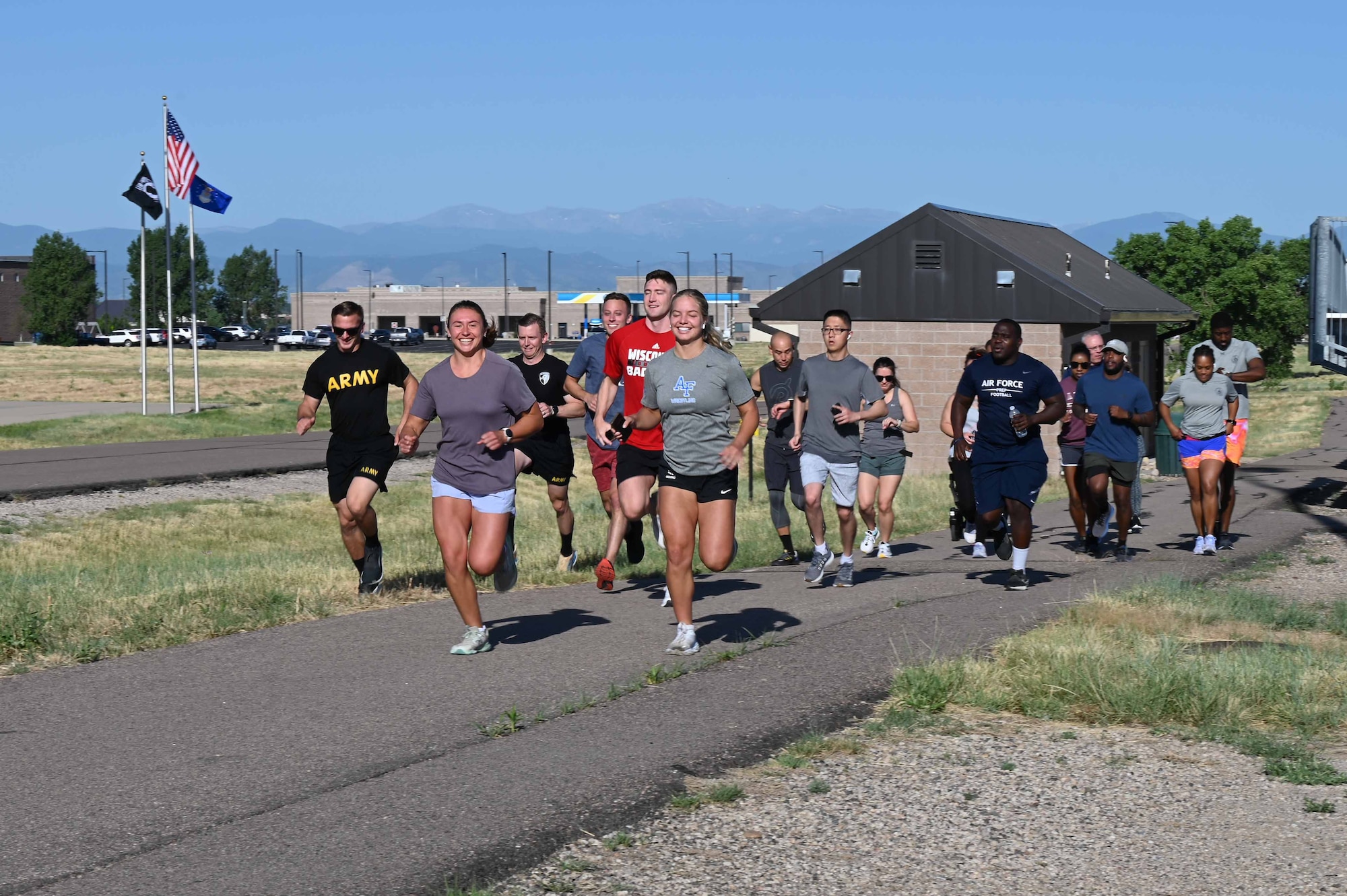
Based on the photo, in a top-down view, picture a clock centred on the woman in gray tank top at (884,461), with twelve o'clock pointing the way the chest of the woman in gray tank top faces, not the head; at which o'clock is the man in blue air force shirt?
The man in blue air force shirt is roughly at 10 o'clock from the woman in gray tank top.

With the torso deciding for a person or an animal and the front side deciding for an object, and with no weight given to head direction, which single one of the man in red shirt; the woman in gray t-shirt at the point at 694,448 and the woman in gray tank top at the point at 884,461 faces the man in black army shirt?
the woman in gray tank top at the point at 884,461

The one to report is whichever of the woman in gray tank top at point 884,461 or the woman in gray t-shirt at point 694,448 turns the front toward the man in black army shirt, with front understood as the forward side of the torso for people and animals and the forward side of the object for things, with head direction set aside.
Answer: the woman in gray tank top at point 884,461

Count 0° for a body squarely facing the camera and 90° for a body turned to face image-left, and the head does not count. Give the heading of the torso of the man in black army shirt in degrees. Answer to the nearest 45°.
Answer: approximately 0°

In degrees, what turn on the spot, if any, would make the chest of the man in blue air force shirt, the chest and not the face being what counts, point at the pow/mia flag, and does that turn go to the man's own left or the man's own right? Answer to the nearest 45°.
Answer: approximately 135° to the man's own right

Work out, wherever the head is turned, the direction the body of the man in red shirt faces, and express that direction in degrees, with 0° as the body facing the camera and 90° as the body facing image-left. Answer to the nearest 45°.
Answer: approximately 0°

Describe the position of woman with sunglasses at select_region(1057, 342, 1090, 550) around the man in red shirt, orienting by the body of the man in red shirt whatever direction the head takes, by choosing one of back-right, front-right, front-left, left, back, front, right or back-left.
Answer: back-left

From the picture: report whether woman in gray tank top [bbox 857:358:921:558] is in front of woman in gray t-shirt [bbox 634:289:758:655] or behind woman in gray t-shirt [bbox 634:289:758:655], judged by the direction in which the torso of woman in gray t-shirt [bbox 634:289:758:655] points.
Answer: behind

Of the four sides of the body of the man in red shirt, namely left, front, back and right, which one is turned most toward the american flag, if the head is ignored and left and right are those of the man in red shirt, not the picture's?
back
